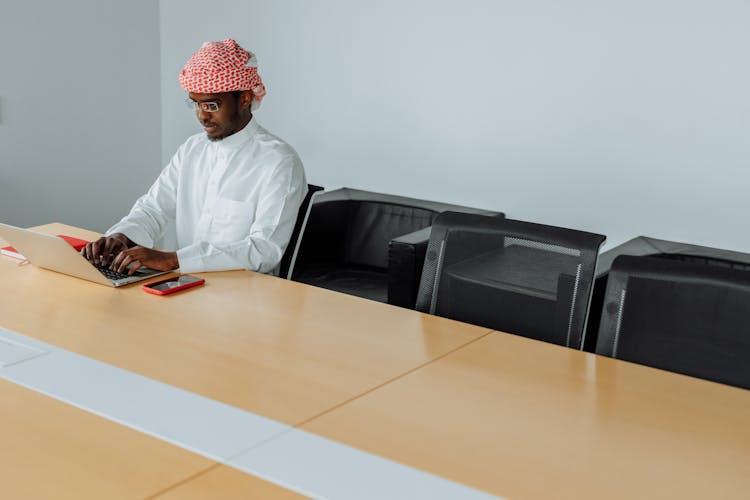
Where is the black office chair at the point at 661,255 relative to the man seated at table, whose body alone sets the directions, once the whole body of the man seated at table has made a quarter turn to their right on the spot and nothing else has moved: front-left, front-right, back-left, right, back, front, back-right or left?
back-right

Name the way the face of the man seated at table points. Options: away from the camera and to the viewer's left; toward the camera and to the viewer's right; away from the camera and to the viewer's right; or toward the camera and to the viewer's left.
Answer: toward the camera and to the viewer's left

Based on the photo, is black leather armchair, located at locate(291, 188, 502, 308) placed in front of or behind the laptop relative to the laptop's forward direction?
in front

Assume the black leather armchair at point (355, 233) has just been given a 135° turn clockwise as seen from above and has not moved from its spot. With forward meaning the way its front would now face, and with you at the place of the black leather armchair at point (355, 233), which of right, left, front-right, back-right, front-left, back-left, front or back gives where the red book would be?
back-left

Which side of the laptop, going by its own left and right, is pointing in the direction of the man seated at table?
front

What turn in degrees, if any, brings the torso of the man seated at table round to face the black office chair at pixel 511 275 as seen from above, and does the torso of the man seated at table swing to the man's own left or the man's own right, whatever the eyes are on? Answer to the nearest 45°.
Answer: approximately 90° to the man's own left

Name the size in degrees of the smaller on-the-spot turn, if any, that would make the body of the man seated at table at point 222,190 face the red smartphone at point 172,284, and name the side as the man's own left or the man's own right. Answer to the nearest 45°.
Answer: approximately 45° to the man's own left

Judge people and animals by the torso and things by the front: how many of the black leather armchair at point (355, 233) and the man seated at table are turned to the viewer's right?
0

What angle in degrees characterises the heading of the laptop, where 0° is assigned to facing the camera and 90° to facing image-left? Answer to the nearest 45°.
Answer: approximately 225°

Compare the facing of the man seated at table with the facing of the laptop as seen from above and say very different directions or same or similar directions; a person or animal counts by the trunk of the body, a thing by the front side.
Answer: very different directions
